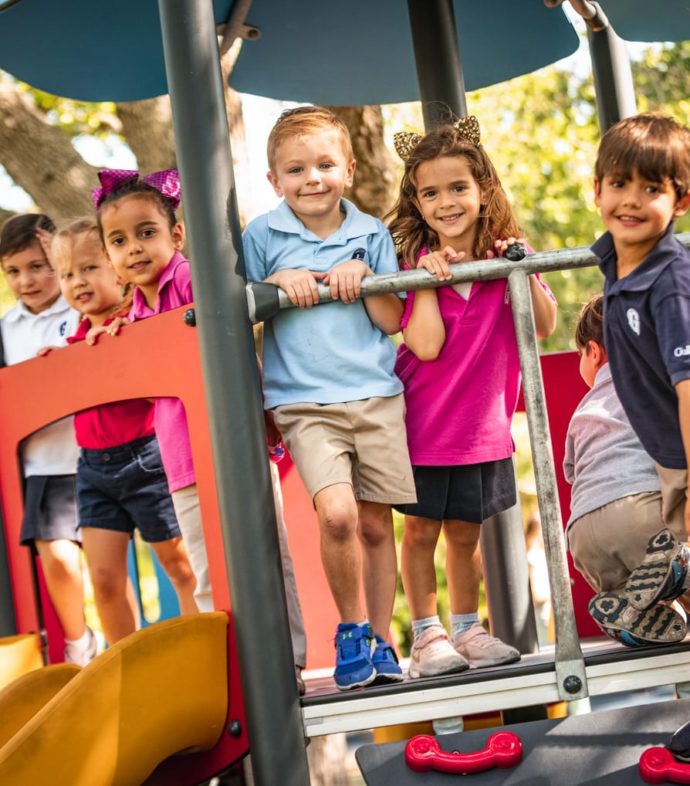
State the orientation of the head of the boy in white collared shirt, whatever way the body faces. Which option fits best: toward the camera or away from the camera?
toward the camera

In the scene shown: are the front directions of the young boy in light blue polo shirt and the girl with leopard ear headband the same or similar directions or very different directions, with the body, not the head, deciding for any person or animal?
same or similar directions

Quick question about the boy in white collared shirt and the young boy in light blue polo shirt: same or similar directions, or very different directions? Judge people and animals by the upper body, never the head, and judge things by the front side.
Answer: same or similar directions

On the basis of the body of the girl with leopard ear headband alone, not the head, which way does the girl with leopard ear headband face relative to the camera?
toward the camera

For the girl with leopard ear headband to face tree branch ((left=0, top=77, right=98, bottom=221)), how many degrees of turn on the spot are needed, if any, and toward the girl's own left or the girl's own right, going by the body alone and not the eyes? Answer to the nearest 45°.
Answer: approximately 135° to the girl's own right

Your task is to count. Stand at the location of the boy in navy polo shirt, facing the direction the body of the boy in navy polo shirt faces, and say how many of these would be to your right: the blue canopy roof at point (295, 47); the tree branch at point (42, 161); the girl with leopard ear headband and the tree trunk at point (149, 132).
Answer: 4

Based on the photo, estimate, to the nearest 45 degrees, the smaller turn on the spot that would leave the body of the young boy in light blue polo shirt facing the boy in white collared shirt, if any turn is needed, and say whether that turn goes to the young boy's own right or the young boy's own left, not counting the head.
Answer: approximately 135° to the young boy's own right

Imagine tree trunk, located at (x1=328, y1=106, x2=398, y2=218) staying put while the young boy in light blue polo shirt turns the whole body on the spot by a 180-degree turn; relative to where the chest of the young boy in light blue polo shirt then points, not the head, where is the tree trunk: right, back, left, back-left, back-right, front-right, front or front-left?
front

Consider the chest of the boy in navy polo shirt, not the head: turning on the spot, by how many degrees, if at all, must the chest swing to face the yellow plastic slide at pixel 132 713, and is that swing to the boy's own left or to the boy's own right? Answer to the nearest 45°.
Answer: approximately 45° to the boy's own right

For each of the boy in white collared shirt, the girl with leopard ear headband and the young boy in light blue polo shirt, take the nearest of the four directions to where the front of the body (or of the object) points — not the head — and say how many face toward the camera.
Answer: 3

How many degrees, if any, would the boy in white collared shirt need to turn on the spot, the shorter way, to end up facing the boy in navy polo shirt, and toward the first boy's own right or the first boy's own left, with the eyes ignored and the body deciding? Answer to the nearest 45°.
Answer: approximately 45° to the first boy's own left

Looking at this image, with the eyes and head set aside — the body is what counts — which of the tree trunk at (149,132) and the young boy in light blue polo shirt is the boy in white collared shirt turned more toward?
the young boy in light blue polo shirt

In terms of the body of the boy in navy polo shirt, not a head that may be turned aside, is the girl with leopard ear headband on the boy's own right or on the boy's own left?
on the boy's own right

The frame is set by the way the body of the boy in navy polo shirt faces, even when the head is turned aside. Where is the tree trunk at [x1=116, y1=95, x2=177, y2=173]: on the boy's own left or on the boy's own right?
on the boy's own right

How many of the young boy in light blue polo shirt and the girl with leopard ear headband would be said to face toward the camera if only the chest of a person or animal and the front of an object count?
2

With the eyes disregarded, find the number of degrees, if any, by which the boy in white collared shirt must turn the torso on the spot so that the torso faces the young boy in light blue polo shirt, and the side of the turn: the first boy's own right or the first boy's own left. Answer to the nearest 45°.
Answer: approximately 45° to the first boy's own left

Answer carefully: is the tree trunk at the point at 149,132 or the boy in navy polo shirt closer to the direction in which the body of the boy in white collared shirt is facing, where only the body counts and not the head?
the boy in navy polo shirt

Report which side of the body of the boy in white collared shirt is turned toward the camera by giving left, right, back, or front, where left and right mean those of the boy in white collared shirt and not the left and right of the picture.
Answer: front

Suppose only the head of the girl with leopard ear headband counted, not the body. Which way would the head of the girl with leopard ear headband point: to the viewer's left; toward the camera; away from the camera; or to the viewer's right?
toward the camera

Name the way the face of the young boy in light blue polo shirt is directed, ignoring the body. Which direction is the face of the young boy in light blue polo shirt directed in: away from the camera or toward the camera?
toward the camera
